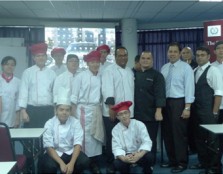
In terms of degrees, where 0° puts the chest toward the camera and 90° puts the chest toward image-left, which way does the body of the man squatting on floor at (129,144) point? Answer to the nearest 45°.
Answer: approximately 0°

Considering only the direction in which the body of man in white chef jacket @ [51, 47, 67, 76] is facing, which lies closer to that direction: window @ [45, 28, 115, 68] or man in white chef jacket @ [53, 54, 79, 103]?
the man in white chef jacket

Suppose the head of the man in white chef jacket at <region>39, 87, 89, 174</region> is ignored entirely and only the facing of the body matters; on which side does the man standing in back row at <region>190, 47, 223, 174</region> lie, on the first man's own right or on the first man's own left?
on the first man's own left

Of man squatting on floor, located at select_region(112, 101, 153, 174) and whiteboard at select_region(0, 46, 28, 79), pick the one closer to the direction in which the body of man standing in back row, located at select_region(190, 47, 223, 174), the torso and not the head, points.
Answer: the man squatting on floor

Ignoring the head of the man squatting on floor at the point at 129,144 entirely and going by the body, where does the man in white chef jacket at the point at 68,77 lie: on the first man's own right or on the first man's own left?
on the first man's own right

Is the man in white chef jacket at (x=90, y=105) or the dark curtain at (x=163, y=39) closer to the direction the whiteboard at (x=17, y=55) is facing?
the man in white chef jacket
